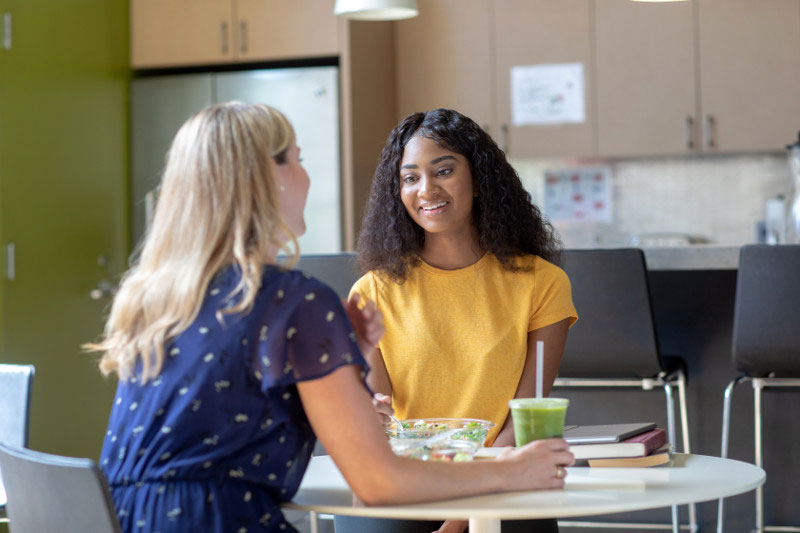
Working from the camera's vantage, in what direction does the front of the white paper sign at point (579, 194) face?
facing the viewer

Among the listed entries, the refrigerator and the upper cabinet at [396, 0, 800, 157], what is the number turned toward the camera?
2

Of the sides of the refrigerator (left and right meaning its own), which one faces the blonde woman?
front

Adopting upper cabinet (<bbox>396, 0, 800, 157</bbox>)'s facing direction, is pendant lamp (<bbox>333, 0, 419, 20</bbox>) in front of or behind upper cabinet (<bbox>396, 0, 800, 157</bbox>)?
in front

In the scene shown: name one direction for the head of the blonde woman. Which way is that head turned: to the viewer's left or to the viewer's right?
to the viewer's right

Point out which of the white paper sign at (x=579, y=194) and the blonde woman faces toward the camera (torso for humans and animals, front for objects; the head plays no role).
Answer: the white paper sign

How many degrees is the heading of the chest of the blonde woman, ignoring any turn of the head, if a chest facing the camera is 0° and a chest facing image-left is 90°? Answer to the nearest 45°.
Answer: approximately 225°

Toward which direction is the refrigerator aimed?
toward the camera

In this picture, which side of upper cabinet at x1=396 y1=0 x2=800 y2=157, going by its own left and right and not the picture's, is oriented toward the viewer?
front

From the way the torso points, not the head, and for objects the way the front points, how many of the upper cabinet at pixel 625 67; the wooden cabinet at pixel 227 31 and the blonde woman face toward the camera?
2

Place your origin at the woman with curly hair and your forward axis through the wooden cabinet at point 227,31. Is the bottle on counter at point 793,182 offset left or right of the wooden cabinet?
right

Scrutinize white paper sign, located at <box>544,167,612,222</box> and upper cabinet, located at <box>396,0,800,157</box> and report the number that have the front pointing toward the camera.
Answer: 2

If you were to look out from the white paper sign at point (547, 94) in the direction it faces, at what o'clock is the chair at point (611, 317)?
The chair is roughly at 12 o'clock from the white paper sign.

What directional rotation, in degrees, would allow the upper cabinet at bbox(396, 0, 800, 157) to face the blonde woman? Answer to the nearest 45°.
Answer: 0° — it already faces them

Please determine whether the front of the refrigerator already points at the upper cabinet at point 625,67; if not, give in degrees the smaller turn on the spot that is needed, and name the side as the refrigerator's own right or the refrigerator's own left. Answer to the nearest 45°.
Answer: approximately 90° to the refrigerator's own left

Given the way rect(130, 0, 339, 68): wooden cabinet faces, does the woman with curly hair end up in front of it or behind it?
in front

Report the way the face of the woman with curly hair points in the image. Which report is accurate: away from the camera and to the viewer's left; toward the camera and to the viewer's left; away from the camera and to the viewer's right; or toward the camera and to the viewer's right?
toward the camera and to the viewer's left
